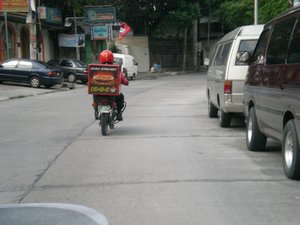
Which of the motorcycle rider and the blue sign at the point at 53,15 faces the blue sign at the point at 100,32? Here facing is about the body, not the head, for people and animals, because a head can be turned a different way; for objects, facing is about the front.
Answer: the motorcycle rider

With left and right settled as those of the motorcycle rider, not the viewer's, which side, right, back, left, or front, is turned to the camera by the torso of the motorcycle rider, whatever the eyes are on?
back

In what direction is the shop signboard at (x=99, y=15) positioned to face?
toward the camera

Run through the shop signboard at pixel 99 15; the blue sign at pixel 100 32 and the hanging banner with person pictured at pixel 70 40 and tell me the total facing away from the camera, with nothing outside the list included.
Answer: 0

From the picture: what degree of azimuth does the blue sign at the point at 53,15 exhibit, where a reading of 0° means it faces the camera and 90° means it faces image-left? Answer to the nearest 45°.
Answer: approximately 0°

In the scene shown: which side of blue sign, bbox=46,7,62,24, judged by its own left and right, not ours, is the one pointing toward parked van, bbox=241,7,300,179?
front

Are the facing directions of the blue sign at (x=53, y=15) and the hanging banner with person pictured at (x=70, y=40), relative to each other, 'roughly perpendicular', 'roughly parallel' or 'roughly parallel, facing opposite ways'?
roughly parallel

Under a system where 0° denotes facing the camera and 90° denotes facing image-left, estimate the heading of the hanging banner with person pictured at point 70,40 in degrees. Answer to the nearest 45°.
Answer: approximately 0°
